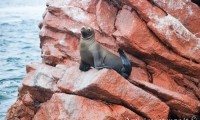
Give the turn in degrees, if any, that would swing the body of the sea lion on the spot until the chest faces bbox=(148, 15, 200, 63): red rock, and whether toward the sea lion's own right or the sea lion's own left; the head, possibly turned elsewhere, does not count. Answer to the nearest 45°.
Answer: approximately 135° to the sea lion's own left

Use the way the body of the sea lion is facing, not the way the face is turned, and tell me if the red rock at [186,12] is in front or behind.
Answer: behind

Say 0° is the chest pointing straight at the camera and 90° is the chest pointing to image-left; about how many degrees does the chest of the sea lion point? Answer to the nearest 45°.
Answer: approximately 45°
